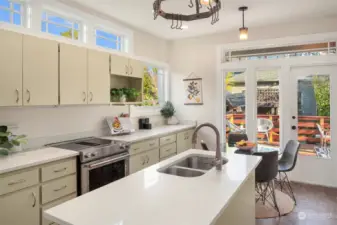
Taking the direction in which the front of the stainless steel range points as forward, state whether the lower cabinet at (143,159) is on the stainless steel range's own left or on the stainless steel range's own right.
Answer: on the stainless steel range's own left

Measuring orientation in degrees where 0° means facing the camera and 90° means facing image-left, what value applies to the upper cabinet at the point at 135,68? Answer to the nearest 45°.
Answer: approximately 315°

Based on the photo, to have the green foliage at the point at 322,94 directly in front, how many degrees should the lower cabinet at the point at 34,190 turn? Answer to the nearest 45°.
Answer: approximately 45° to its left

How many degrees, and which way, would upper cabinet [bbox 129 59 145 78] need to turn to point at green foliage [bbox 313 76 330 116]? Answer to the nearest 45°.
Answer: approximately 45° to its left

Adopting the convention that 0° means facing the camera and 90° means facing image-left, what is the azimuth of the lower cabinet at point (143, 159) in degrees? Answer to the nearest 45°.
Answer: approximately 315°

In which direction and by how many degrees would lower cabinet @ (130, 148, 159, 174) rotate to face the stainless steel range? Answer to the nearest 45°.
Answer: approximately 90° to its right

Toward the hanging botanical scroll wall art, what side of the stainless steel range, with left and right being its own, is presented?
left

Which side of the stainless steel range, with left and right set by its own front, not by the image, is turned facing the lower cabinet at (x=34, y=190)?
right
